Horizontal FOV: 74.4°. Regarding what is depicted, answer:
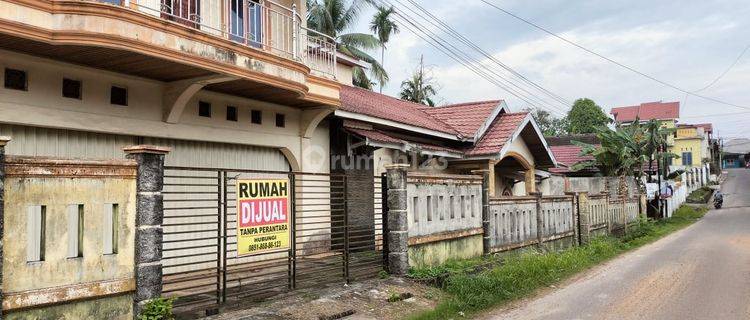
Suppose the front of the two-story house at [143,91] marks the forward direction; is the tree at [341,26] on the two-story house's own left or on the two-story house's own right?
on the two-story house's own left

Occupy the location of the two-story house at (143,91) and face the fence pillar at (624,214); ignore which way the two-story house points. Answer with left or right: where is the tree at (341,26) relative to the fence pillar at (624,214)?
left

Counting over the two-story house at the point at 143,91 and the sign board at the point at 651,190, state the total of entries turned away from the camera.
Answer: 0

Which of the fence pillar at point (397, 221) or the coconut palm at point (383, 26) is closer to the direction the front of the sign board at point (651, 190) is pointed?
the fence pillar

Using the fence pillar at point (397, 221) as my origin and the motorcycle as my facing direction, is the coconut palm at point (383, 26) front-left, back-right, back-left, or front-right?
front-left

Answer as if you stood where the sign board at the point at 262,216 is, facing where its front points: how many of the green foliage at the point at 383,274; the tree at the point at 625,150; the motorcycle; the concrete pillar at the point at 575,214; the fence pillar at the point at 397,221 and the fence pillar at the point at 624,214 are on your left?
6

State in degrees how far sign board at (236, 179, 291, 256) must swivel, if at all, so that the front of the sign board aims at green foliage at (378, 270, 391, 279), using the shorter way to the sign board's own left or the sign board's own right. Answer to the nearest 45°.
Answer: approximately 90° to the sign board's own left

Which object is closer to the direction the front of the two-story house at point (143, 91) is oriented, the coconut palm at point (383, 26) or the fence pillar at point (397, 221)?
the fence pillar

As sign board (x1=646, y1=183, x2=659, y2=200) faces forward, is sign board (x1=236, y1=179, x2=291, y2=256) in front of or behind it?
in front

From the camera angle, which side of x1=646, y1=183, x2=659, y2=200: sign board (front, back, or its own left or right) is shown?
front

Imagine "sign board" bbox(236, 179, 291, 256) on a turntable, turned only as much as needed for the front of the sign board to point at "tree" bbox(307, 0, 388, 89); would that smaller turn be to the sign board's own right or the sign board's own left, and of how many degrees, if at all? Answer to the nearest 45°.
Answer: approximately 135° to the sign board's own left

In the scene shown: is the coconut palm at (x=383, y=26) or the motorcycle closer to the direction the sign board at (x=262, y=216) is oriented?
the motorcycle

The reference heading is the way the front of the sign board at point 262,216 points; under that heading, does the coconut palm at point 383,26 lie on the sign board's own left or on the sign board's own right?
on the sign board's own left

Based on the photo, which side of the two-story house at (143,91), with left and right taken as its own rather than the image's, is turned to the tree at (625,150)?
left

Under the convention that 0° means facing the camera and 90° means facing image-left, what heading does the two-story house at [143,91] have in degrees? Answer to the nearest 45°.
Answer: approximately 315°

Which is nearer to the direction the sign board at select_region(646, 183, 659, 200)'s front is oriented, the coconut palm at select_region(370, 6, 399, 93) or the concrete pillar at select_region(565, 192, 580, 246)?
the concrete pillar
